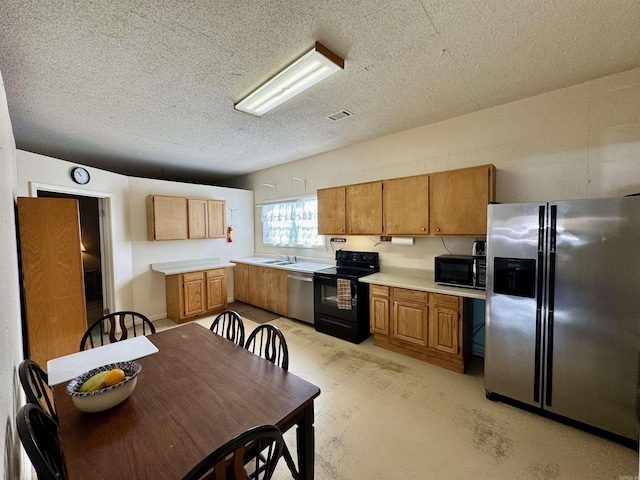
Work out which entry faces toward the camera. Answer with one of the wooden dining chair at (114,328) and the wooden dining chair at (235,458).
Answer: the wooden dining chair at (114,328)

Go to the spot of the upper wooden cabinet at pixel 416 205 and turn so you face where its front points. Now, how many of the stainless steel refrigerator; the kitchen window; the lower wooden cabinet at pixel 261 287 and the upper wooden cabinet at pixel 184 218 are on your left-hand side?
1

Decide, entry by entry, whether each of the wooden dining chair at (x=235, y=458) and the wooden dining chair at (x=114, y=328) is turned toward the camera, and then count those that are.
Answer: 1

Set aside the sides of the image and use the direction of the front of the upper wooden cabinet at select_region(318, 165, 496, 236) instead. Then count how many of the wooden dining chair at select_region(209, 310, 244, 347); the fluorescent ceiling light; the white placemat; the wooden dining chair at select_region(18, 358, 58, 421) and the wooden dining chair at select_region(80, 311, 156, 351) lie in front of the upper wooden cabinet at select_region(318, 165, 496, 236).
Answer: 5

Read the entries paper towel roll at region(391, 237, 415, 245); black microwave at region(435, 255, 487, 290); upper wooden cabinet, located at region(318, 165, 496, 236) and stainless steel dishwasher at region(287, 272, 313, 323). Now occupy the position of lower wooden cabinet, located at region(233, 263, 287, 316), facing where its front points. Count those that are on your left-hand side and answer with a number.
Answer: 4

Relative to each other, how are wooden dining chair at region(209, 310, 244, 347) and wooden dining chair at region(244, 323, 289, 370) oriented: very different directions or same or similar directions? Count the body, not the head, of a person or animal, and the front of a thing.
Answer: same or similar directions

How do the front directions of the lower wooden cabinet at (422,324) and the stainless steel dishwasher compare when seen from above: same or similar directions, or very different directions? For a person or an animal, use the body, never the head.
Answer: same or similar directions

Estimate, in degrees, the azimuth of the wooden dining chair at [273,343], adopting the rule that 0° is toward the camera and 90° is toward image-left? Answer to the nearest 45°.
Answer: approximately 45°

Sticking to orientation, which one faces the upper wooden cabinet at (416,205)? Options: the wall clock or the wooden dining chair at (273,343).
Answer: the wall clock

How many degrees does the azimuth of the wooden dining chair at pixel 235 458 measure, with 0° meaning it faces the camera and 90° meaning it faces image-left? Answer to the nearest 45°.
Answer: approximately 135°

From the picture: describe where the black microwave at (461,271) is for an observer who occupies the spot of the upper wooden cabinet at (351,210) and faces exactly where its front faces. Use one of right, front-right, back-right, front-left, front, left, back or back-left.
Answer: left

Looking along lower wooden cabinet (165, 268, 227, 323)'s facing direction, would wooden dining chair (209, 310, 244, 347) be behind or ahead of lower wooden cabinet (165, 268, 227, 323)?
ahead

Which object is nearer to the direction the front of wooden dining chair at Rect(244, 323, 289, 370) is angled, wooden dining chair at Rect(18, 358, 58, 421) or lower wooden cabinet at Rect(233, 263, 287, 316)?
the wooden dining chair

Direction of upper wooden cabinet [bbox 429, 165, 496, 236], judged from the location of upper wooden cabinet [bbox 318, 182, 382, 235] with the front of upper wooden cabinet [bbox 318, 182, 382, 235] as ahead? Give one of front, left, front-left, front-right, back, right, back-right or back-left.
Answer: left

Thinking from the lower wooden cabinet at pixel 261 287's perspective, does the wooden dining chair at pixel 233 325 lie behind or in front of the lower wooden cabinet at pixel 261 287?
in front
